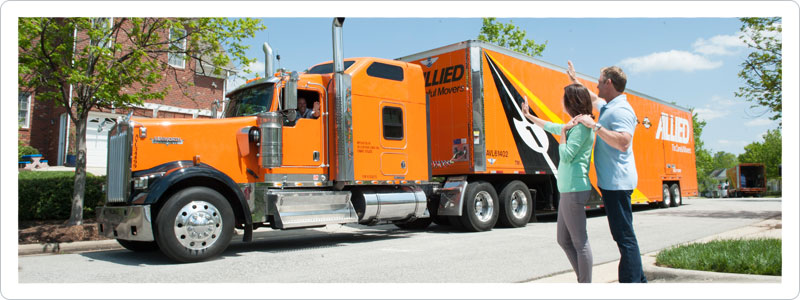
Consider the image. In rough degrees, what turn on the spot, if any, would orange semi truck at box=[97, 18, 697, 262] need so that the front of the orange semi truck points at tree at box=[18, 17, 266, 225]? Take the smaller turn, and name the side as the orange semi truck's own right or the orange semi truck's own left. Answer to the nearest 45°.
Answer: approximately 45° to the orange semi truck's own right

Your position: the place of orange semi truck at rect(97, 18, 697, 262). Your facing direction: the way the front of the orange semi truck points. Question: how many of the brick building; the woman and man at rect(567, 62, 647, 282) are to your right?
1

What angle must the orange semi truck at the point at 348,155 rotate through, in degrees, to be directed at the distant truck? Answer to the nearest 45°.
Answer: approximately 180°

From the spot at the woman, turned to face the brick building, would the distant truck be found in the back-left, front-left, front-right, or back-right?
front-right

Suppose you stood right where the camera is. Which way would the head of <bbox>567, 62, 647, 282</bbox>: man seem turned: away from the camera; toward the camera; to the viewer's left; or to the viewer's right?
to the viewer's left

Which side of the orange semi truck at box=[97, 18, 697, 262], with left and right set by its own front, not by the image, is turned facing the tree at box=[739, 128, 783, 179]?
back

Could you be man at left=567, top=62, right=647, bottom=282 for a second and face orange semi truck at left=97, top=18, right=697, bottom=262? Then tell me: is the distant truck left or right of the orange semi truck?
right

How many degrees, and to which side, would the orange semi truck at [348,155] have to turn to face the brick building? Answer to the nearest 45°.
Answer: approximately 90° to its right

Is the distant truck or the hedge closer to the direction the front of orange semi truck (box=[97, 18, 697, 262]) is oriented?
the hedge

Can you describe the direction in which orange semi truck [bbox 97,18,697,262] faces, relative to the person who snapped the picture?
facing the viewer and to the left of the viewer

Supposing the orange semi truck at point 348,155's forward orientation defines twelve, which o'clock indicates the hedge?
The hedge is roughly at 2 o'clock from the orange semi truck.
